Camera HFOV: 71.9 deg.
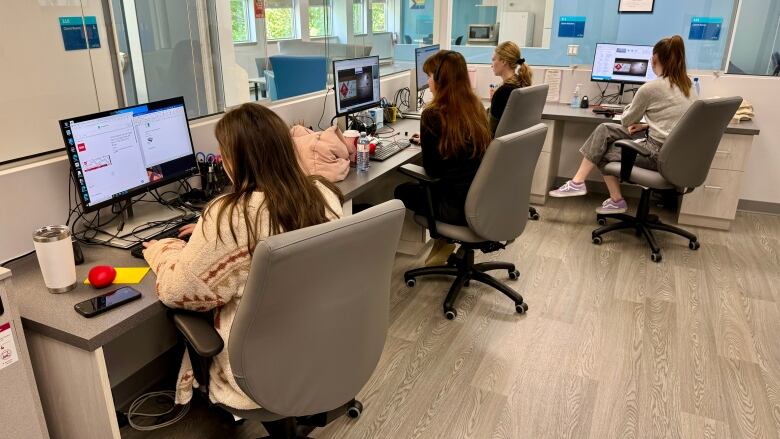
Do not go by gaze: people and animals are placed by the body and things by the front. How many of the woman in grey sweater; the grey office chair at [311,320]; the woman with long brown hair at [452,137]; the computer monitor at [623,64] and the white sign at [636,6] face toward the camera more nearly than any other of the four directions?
2

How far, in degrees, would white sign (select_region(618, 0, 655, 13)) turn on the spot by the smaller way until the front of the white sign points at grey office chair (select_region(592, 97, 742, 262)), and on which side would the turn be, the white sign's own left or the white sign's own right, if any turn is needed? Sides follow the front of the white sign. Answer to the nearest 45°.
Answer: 0° — it already faces it

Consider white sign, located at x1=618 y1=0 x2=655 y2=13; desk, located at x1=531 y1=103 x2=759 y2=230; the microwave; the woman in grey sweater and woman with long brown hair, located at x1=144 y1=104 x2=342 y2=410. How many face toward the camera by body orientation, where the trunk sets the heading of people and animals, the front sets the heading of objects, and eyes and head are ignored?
3

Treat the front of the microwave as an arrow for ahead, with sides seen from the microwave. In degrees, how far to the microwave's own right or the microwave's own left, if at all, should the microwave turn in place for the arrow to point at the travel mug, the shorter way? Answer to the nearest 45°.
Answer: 0° — it already faces it

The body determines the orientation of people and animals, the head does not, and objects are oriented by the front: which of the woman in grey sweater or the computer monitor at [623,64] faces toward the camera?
the computer monitor

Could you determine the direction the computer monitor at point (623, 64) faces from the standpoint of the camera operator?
facing the viewer

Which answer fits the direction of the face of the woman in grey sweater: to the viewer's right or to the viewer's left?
to the viewer's left

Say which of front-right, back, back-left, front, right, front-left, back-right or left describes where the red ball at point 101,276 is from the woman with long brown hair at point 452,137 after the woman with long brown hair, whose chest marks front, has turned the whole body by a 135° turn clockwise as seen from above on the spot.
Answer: back-right

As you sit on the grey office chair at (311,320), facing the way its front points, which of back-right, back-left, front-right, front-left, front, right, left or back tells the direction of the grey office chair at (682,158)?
right

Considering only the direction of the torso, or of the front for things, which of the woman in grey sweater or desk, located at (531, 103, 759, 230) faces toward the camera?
the desk

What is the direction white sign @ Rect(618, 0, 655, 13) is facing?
toward the camera

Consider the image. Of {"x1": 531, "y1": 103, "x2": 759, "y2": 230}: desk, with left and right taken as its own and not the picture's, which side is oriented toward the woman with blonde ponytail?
right

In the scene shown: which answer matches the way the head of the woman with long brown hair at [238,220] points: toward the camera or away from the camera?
away from the camera

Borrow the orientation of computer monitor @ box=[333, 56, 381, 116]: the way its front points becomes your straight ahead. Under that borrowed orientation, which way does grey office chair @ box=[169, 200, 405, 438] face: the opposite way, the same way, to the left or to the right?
the opposite way

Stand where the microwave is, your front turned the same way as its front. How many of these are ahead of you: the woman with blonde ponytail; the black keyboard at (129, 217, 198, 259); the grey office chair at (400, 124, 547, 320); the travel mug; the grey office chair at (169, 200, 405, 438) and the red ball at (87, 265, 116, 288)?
6

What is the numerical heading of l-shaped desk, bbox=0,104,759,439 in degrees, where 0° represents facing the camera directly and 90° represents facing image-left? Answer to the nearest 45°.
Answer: approximately 315°

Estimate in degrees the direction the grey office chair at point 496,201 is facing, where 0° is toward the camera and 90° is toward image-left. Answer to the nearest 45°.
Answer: approximately 135°

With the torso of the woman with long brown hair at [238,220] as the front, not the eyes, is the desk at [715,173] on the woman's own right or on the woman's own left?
on the woman's own right

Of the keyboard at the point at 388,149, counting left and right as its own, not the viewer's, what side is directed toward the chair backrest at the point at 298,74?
back
